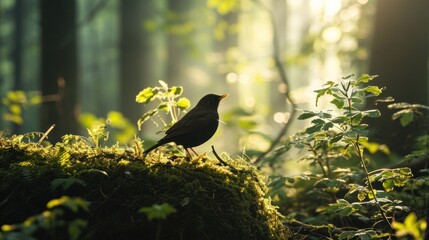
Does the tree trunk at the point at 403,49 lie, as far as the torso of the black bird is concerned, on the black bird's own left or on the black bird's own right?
on the black bird's own left

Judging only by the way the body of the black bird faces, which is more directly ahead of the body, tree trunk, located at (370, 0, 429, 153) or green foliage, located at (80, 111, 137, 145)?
the tree trunk

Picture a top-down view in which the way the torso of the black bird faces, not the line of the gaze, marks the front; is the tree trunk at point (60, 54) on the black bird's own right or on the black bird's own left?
on the black bird's own left

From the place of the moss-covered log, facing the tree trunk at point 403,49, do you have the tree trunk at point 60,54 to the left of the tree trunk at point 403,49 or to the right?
left

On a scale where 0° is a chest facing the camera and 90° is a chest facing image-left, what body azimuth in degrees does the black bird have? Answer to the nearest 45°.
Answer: approximately 270°
